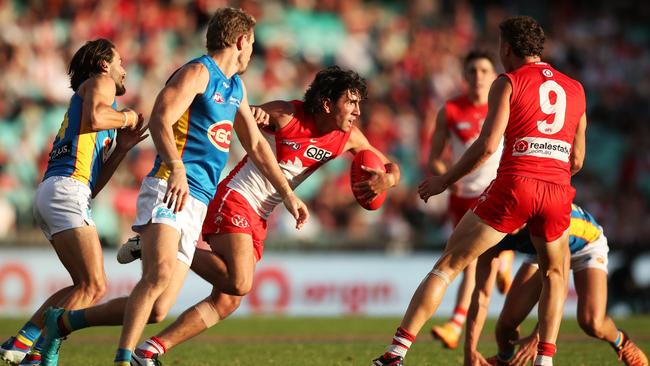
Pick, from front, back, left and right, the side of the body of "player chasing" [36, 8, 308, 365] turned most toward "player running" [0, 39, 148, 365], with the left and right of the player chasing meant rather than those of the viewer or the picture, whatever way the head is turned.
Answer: back

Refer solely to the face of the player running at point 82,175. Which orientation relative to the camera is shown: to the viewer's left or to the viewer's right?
to the viewer's right

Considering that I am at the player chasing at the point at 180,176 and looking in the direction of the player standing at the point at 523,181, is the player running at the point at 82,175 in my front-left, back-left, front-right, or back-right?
back-left

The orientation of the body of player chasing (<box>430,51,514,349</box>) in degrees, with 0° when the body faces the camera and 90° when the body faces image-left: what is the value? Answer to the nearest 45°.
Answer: approximately 0°

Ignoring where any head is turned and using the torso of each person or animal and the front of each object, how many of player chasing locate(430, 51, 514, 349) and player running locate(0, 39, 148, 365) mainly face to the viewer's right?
1

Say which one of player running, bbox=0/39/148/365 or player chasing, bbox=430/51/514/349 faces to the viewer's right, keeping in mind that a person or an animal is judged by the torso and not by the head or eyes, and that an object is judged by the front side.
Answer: the player running

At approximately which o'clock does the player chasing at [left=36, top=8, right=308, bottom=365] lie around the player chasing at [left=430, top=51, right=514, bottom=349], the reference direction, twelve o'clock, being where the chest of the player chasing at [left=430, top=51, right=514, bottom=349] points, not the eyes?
the player chasing at [left=36, top=8, right=308, bottom=365] is roughly at 1 o'clock from the player chasing at [left=430, top=51, right=514, bottom=349].

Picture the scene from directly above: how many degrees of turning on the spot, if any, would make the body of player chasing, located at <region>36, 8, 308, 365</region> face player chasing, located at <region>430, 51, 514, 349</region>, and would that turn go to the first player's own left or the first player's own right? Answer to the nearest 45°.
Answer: approximately 90° to the first player's own left

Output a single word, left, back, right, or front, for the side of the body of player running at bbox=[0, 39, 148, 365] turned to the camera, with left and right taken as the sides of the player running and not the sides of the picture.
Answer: right
